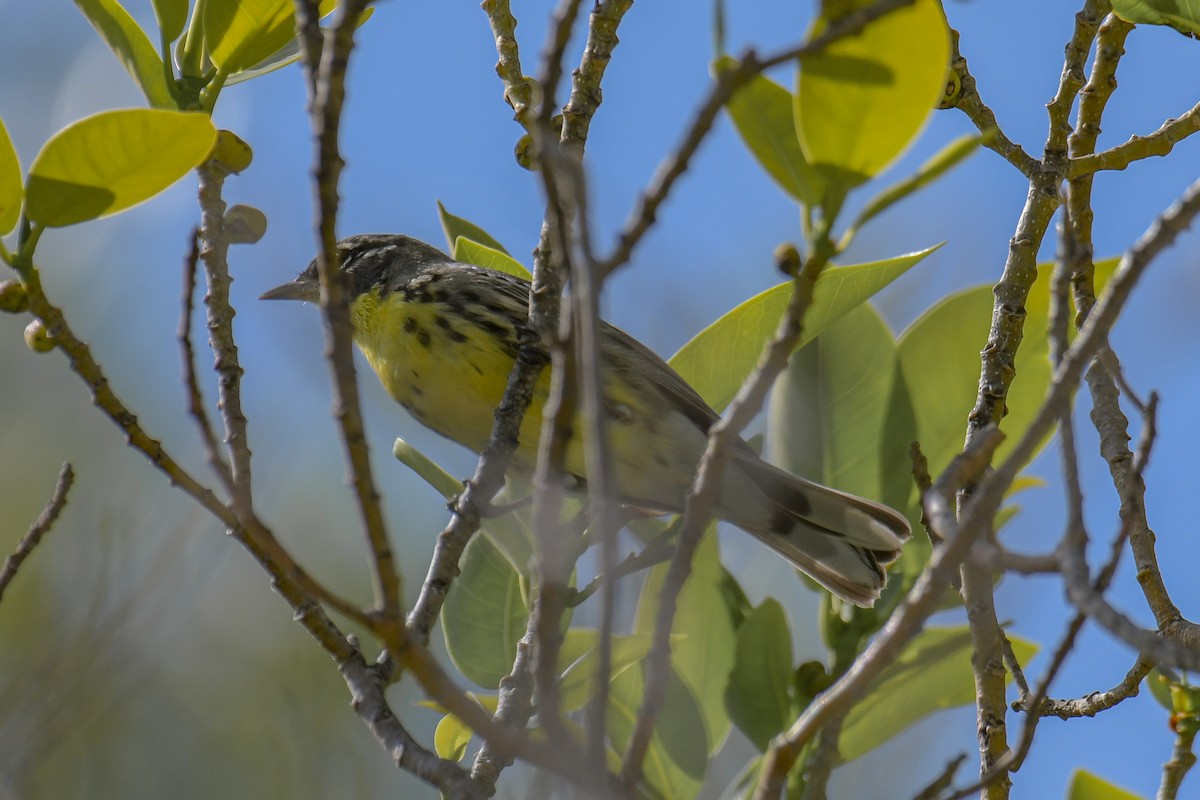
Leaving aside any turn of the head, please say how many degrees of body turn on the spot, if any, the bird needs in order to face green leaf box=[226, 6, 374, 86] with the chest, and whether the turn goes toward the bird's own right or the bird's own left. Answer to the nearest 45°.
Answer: approximately 45° to the bird's own left

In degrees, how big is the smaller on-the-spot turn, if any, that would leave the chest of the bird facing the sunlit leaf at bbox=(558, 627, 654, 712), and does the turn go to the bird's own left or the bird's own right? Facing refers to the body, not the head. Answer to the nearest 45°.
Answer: approximately 90° to the bird's own left

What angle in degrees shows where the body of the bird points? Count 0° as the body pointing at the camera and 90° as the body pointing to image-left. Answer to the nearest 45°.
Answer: approximately 90°

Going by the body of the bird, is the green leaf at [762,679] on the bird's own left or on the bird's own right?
on the bird's own left

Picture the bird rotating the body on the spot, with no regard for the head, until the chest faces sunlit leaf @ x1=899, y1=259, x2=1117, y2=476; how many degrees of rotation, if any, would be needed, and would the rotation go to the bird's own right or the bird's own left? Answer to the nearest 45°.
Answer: approximately 135° to the bird's own left

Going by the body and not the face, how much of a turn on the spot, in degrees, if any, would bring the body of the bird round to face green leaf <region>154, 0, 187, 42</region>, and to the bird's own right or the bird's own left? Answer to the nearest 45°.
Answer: approximately 45° to the bird's own left
